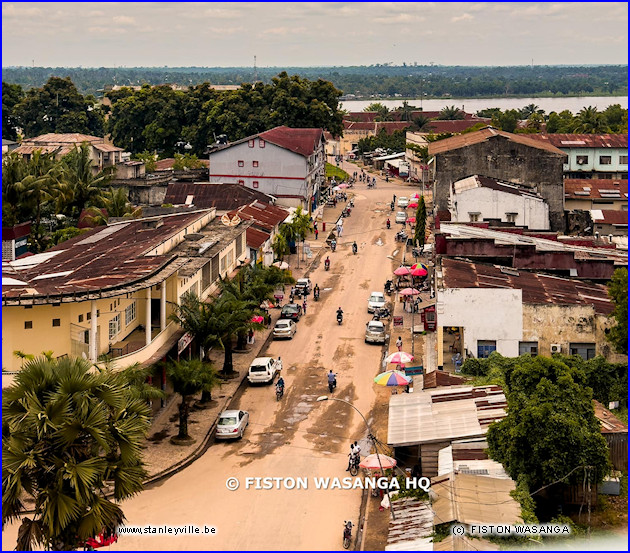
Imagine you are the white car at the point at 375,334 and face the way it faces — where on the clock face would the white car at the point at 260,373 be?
the white car at the point at 260,373 is roughly at 7 o'clock from the white car at the point at 375,334.

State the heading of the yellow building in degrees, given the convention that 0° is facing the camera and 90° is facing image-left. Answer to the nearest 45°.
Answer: approximately 315°

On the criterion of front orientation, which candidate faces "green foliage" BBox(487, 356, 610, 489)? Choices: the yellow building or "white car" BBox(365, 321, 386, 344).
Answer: the yellow building

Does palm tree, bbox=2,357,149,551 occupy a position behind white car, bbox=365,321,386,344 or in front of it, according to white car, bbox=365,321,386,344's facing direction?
behind

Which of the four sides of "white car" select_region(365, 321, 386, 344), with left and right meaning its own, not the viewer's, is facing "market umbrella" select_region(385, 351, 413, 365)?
back

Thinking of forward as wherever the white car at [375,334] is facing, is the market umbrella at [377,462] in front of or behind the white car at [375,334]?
behind

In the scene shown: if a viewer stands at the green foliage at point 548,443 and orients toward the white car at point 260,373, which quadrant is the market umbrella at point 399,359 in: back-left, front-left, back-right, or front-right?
front-right

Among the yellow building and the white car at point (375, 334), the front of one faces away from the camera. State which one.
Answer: the white car

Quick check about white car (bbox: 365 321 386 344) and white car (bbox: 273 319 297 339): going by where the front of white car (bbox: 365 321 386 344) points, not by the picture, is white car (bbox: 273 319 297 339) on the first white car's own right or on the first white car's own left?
on the first white car's own left

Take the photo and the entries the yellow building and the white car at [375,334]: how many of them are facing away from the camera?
1

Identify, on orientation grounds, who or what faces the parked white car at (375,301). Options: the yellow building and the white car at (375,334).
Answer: the white car

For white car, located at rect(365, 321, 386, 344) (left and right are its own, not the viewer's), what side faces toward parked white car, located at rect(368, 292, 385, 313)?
front

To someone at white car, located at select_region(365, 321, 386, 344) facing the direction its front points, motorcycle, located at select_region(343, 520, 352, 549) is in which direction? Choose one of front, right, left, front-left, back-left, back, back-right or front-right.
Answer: back
